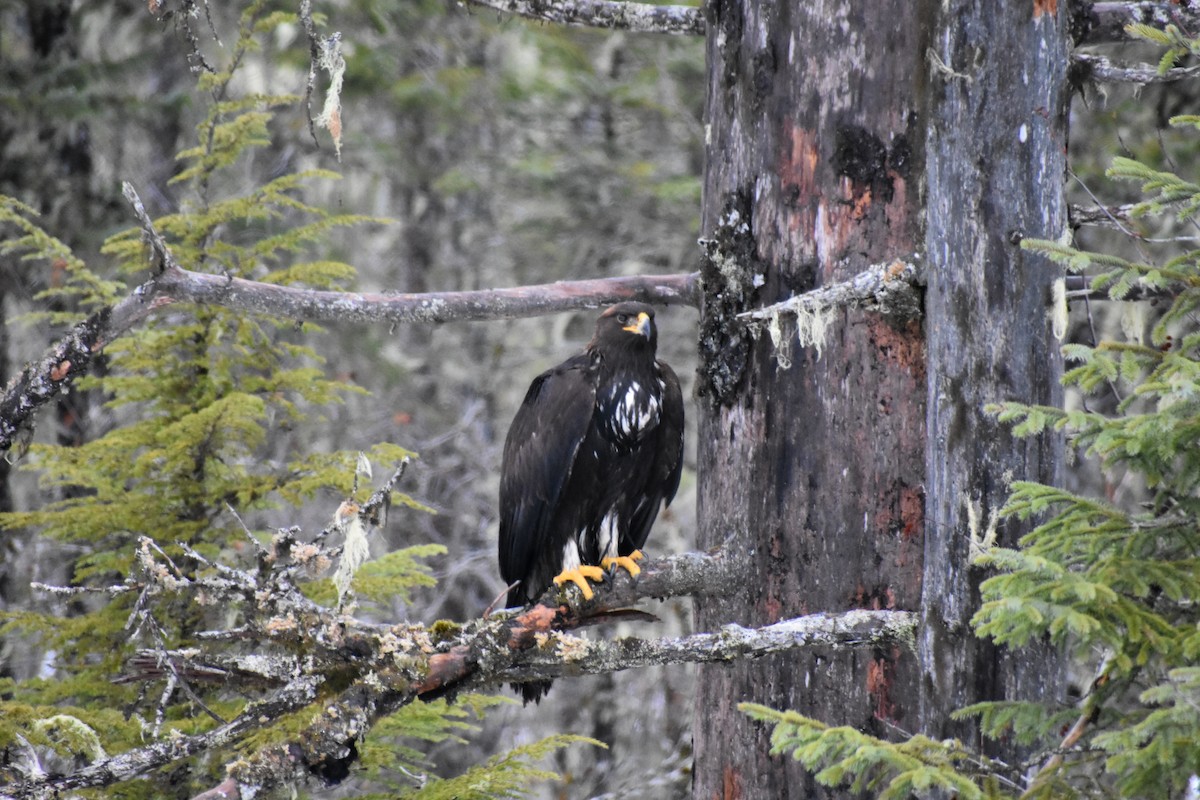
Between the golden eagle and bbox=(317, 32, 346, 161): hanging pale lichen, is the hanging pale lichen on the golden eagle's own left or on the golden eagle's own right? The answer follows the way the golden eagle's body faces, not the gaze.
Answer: on the golden eagle's own right

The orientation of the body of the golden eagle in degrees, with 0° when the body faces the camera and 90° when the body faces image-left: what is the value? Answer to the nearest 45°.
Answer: approximately 315°
